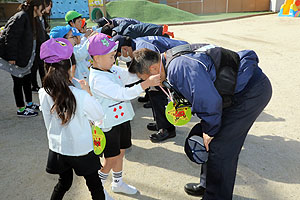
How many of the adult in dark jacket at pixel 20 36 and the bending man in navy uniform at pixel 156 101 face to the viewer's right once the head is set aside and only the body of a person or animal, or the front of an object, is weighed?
1

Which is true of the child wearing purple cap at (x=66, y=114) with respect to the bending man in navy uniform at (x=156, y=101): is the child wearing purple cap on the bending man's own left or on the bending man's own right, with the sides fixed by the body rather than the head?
on the bending man's own left

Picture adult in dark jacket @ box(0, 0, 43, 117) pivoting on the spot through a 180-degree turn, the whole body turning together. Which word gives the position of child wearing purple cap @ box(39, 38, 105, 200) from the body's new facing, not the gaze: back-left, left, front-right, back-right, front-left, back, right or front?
left

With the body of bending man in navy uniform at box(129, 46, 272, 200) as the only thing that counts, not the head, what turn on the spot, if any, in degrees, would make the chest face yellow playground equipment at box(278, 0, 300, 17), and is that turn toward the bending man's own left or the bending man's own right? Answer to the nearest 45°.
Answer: approximately 90° to the bending man's own right

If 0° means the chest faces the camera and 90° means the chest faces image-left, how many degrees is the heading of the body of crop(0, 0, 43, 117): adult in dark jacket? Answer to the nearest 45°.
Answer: approximately 270°

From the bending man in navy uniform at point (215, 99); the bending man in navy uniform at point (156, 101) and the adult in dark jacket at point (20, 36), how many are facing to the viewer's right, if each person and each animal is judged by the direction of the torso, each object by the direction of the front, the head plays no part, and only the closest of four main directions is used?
1

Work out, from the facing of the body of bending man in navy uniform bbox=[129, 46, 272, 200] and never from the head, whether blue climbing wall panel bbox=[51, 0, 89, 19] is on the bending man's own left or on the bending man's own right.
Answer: on the bending man's own right

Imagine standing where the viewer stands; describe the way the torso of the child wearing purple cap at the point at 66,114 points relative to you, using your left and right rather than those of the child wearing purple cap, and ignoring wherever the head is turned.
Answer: facing away from the viewer and to the right of the viewer

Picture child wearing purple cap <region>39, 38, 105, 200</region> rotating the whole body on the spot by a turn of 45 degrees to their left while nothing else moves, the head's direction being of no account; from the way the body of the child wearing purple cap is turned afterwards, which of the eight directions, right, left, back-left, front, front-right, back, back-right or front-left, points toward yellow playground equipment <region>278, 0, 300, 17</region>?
front-right

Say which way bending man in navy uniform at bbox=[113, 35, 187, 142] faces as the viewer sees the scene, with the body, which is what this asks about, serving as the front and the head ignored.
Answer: to the viewer's left

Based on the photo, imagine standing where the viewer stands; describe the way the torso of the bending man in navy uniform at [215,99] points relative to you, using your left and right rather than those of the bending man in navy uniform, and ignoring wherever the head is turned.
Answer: facing to the left of the viewer

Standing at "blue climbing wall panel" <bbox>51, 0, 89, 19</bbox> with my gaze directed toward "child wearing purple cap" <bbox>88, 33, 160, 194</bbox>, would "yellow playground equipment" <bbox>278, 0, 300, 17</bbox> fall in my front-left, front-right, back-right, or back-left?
front-left
